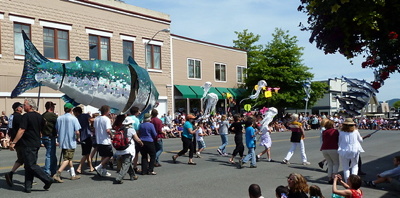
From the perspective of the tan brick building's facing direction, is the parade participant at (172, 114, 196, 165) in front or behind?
in front

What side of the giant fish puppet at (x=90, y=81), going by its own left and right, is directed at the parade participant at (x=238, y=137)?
front

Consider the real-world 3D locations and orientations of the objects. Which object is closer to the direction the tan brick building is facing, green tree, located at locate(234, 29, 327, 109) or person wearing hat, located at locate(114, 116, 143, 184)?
the person wearing hat

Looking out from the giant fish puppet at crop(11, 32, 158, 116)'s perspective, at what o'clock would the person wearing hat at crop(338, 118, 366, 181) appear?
The person wearing hat is roughly at 1 o'clock from the giant fish puppet.
